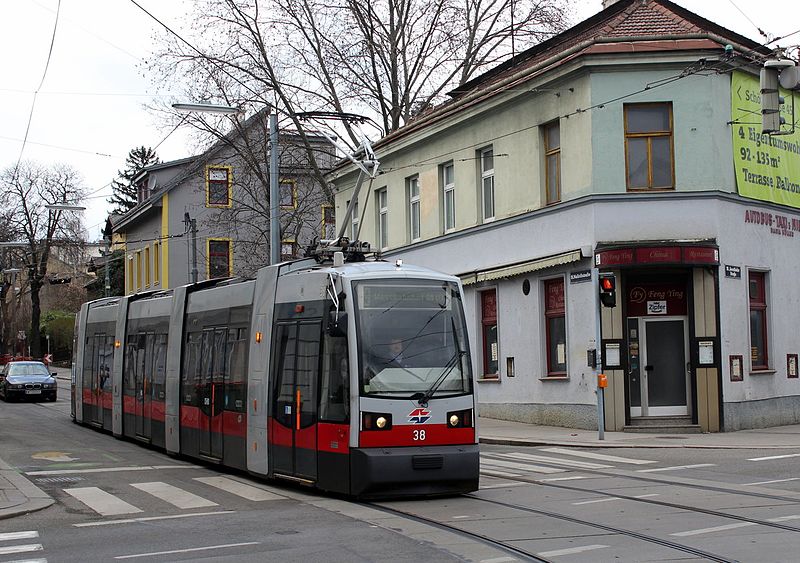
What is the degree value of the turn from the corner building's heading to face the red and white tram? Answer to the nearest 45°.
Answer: approximately 45° to its right

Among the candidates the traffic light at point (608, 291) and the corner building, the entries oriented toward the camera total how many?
2

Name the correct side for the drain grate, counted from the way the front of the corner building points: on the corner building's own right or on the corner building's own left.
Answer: on the corner building's own right

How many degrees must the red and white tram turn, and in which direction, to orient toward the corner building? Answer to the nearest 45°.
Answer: approximately 90° to its left

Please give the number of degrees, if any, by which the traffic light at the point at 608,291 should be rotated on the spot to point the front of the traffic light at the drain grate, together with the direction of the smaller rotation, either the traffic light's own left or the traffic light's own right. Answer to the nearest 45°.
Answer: approximately 45° to the traffic light's own right

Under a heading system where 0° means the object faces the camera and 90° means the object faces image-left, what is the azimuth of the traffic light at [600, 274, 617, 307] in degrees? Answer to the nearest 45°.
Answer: approximately 0°

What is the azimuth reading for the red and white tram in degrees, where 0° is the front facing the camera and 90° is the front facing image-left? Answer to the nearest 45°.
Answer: approximately 315°

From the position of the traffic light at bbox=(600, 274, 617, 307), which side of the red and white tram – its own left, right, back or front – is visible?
left

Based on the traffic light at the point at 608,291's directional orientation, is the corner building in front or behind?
behind
